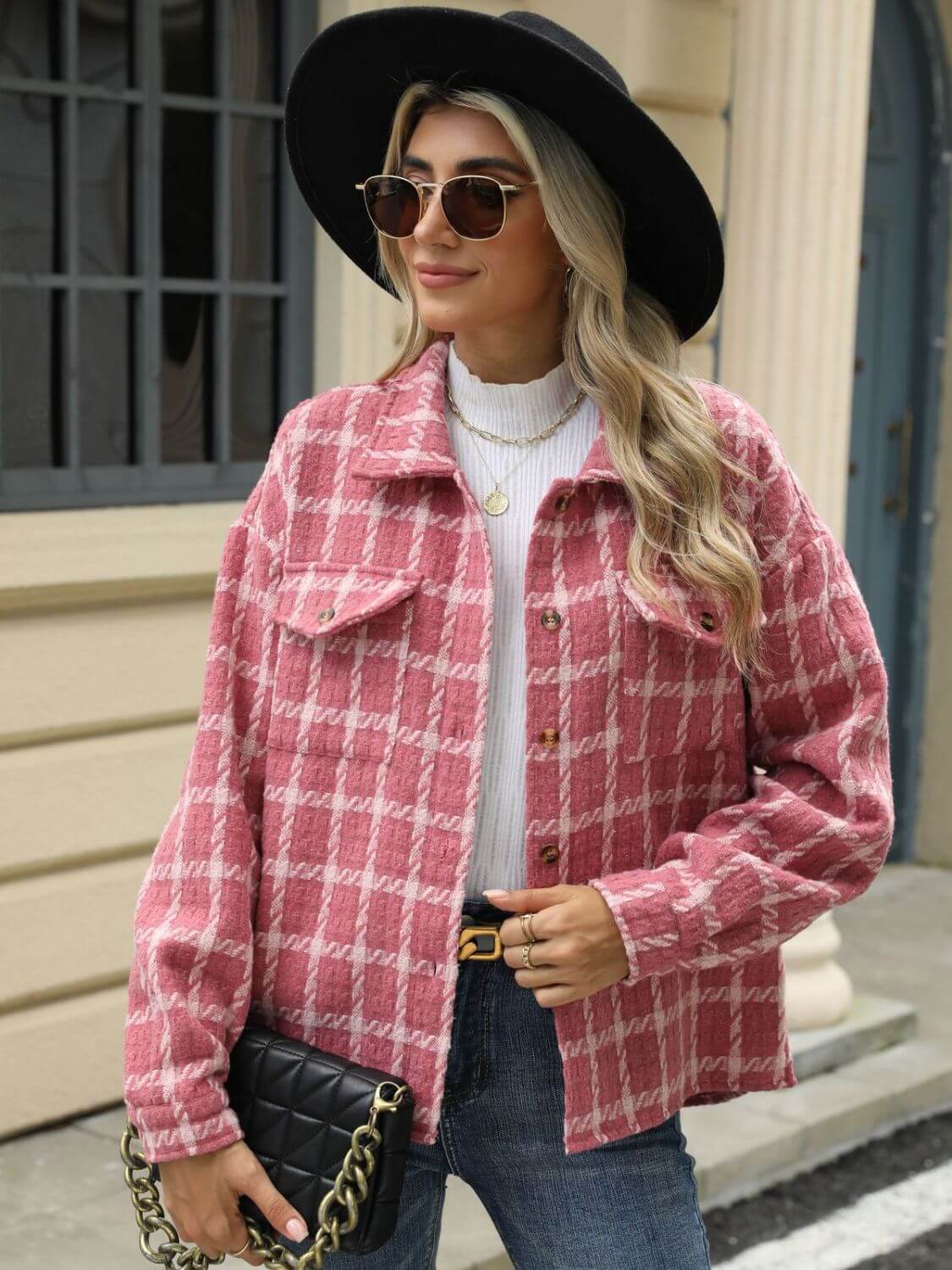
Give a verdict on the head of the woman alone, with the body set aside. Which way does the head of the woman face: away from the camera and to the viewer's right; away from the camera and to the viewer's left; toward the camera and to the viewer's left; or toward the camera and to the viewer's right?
toward the camera and to the viewer's left

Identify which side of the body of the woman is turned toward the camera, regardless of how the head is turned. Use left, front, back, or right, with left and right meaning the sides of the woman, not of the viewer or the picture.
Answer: front
